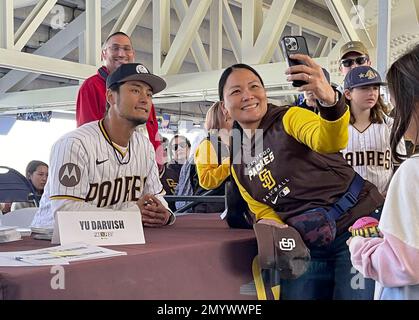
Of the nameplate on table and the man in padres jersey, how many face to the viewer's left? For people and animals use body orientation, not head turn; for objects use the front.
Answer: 0

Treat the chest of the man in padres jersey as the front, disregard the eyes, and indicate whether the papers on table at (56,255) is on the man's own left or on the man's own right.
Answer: on the man's own right

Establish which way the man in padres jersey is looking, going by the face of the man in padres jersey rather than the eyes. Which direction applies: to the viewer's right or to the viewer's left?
to the viewer's right

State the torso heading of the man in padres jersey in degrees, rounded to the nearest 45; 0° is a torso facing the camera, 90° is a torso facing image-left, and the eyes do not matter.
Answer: approximately 315°

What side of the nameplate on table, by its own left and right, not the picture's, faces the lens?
front
